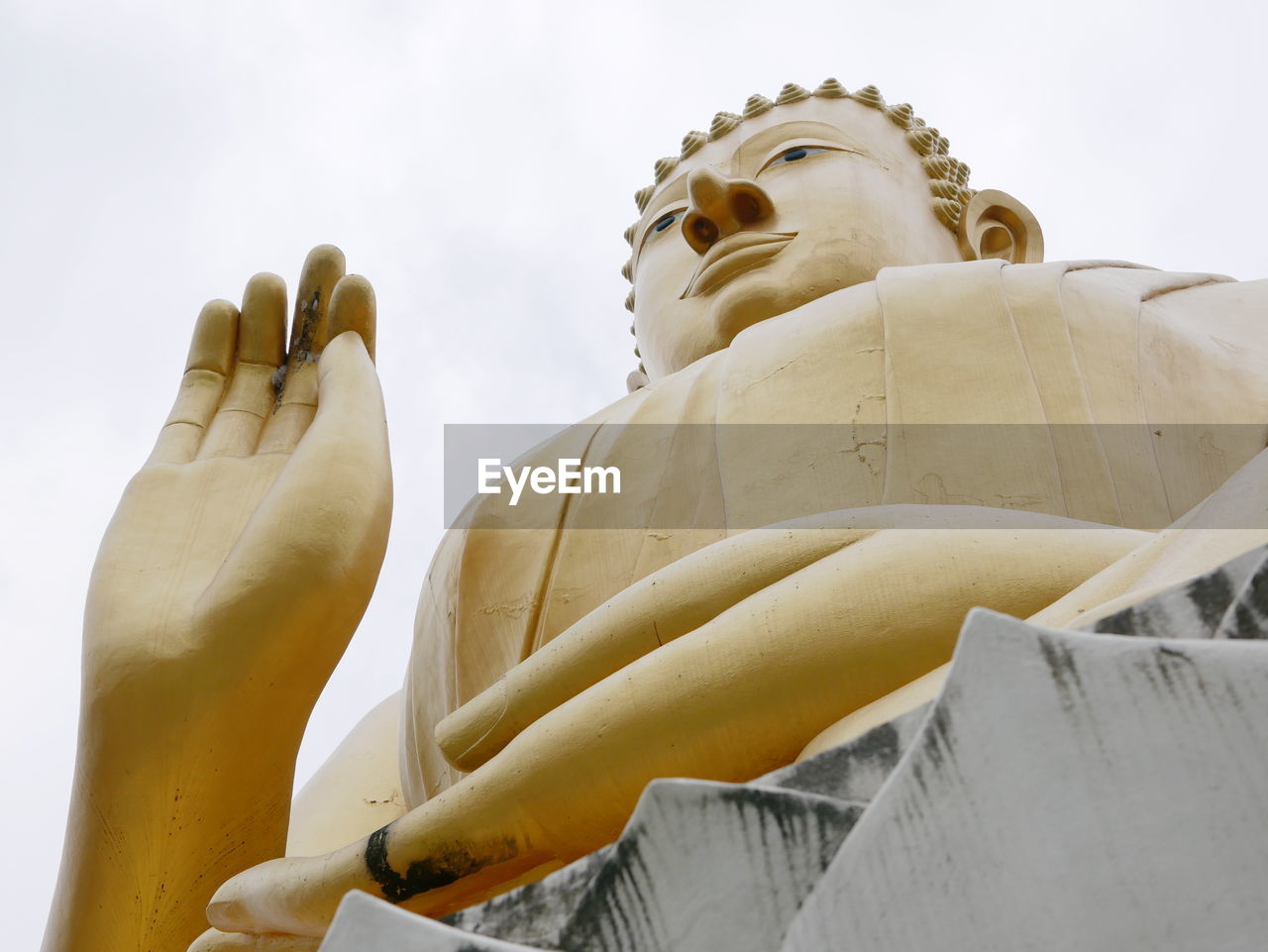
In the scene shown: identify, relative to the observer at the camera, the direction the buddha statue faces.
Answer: facing the viewer and to the left of the viewer
